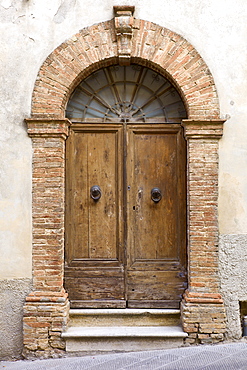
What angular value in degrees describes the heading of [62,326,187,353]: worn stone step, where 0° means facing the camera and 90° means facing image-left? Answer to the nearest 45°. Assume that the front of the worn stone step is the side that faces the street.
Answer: approximately 0°

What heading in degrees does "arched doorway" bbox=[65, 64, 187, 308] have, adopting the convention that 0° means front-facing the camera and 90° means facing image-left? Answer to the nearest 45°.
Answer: approximately 0°
